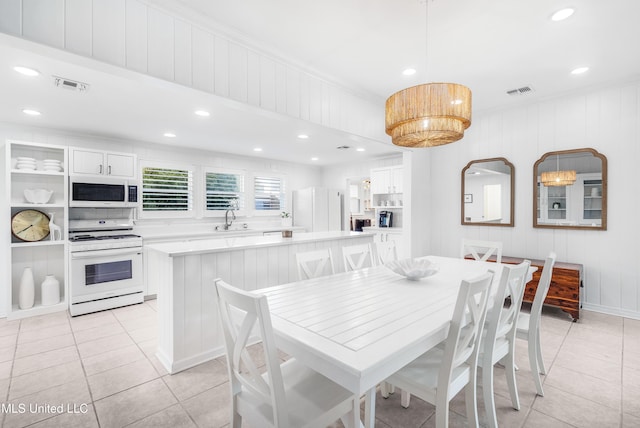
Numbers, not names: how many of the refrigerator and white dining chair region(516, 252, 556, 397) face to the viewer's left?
1

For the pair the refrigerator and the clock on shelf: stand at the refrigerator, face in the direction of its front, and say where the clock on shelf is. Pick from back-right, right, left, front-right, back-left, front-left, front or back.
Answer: right

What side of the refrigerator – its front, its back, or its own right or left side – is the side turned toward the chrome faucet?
right

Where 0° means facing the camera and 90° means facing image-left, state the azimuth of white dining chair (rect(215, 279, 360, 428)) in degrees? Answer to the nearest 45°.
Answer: approximately 225°

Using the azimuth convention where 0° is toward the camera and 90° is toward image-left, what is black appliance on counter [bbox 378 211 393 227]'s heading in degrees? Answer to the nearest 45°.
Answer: approximately 45°

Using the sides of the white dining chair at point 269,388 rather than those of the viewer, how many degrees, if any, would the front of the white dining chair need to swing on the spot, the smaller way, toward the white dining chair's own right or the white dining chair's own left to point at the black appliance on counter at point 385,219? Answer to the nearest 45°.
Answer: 0° — it already faces it

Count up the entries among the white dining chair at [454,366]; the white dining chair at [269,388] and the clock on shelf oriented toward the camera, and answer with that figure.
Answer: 1

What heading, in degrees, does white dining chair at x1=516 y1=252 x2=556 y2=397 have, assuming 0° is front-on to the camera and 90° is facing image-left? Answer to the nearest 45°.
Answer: approximately 90°

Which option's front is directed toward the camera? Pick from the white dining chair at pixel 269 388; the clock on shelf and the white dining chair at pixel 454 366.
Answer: the clock on shelf

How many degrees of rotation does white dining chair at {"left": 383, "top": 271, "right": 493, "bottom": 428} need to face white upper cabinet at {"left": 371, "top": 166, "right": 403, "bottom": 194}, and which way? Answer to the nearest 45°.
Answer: approximately 45° to its right

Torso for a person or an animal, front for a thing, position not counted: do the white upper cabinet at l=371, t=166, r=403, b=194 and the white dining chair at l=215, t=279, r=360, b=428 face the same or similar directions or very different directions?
very different directions

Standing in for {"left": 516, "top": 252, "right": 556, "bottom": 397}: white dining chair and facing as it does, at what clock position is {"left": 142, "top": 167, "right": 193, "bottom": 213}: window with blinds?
The window with blinds is roughly at 12 o'clock from the white dining chair.

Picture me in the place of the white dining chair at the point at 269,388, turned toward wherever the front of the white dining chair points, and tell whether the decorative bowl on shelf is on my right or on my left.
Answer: on my left

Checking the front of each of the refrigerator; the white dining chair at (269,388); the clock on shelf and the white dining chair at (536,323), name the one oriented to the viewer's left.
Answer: the white dining chair at (536,323)

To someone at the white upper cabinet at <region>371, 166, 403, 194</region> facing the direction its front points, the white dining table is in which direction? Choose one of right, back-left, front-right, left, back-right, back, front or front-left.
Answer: front-left
